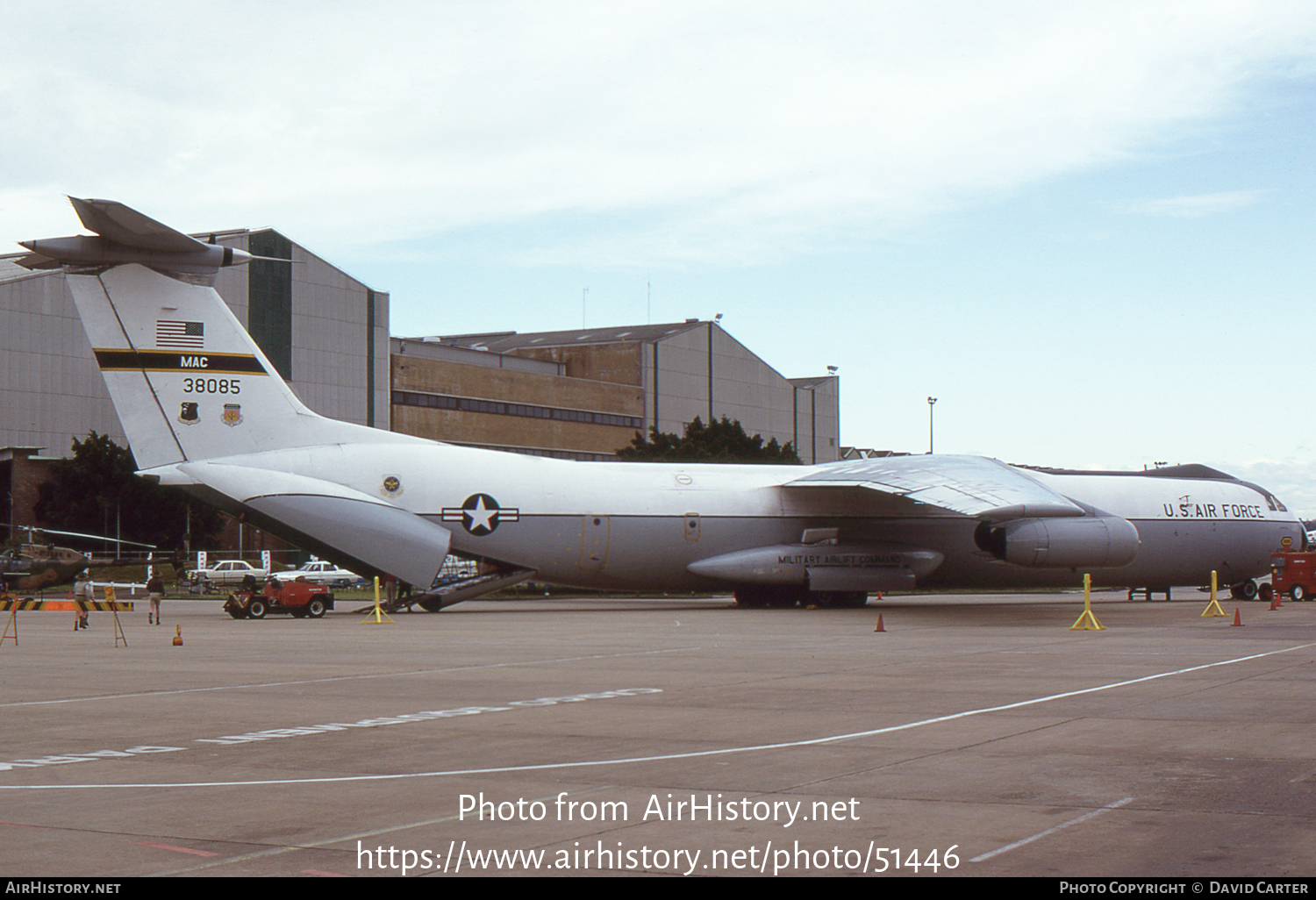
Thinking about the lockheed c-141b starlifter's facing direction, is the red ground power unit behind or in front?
in front

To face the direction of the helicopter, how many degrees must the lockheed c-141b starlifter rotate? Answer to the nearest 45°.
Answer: approximately 135° to its left

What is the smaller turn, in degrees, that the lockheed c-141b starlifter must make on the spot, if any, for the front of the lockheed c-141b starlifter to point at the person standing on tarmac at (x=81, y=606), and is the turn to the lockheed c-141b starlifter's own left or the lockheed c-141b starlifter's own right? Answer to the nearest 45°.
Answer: approximately 180°

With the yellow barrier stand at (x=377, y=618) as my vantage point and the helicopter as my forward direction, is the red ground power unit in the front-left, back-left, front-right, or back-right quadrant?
back-right

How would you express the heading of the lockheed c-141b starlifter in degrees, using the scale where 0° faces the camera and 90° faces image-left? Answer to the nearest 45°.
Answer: approximately 270°

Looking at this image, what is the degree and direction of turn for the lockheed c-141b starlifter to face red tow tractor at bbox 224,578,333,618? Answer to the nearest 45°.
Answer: approximately 180°
